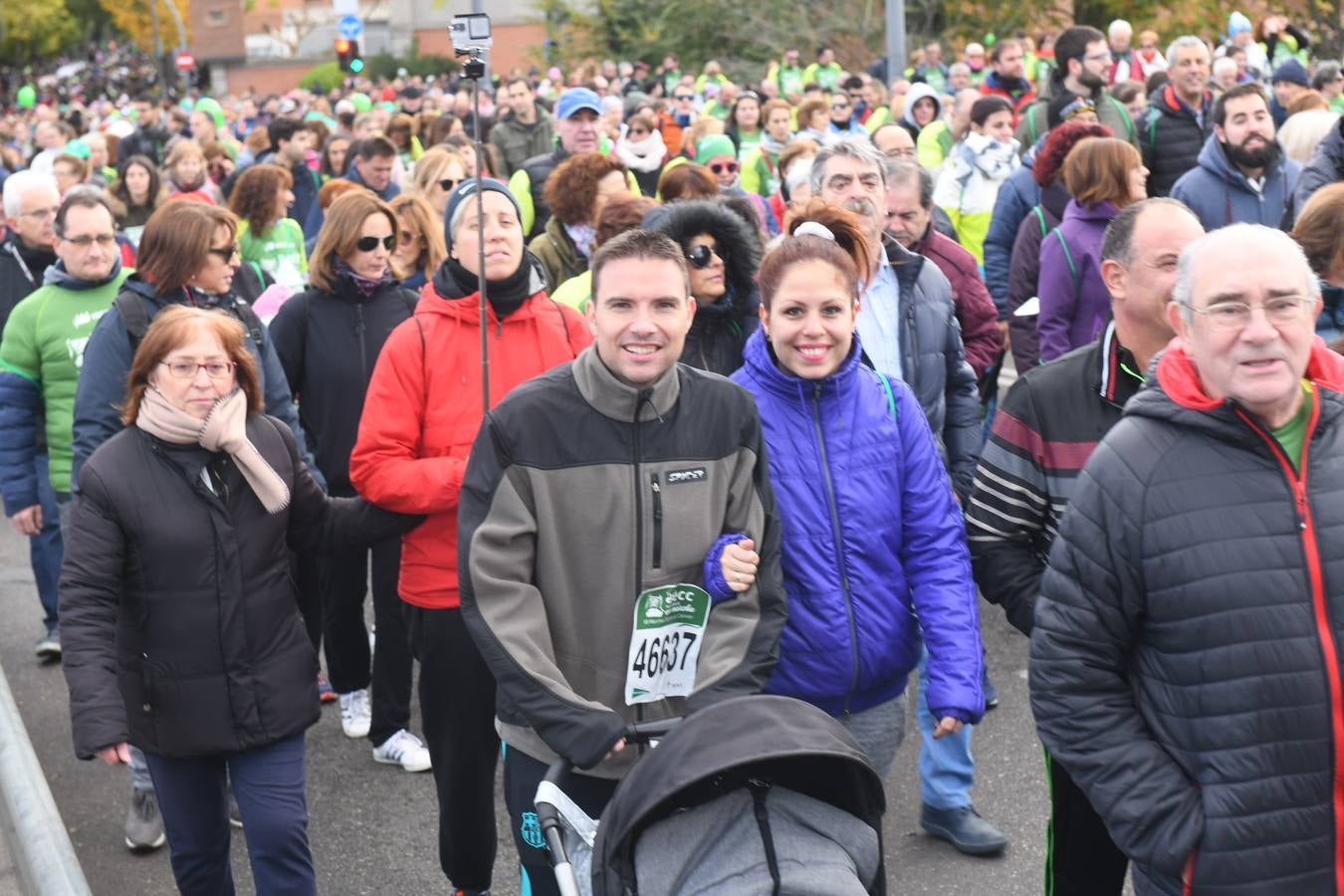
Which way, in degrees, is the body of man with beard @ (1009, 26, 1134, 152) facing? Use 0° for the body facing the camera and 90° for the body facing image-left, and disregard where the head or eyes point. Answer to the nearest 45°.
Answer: approximately 315°

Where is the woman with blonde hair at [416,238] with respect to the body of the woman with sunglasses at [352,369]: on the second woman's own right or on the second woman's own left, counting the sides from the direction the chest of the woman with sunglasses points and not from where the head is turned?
on the second woman's own left

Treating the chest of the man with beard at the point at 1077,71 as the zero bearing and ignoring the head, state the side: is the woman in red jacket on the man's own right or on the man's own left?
on the man's own right

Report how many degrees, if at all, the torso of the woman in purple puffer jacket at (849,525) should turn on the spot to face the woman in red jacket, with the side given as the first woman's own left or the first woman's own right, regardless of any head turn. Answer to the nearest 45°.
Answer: approximately 135° to the first woman's own right

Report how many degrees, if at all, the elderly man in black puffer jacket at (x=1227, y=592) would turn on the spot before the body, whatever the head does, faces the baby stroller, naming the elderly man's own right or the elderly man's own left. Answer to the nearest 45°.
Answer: approximately 90° to the elderly man's own right

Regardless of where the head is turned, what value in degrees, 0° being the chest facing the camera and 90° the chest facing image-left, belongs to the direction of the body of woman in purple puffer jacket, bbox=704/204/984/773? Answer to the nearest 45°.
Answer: approximately 0°

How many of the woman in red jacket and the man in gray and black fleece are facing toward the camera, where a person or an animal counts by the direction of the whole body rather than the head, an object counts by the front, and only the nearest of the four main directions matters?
2

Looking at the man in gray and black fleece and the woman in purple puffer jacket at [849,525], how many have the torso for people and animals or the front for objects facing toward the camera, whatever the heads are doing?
2
